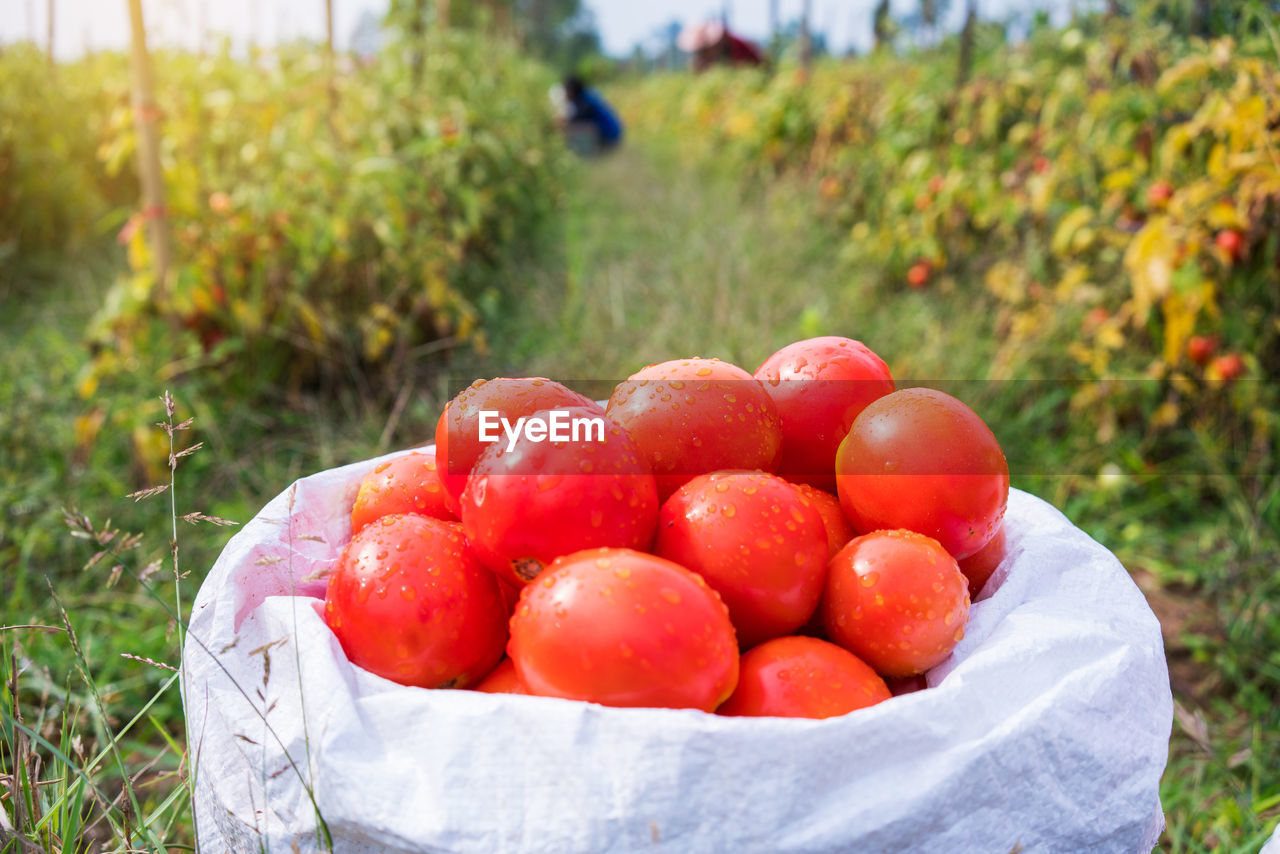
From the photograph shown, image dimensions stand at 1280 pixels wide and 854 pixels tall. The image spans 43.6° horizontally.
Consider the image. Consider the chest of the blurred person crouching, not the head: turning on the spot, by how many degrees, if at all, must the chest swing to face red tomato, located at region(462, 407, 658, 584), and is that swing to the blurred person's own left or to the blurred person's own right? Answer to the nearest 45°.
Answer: approximately 90° to the blurred person's own left

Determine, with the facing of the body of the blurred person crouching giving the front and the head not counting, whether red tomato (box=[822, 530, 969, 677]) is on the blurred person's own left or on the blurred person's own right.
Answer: on the blurred person's own left

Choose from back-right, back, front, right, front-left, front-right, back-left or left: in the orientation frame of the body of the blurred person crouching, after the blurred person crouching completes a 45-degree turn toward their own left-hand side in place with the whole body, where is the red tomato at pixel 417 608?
front-left

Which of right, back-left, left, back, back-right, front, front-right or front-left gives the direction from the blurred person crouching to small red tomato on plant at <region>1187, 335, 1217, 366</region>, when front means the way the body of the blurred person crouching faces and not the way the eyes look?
left

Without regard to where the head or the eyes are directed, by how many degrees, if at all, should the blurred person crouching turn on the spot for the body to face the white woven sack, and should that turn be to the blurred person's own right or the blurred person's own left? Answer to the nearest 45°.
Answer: approximately 90° to the blurred person's own left

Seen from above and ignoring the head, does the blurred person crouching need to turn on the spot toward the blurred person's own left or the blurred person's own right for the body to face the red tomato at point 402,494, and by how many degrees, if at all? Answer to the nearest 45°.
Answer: approximately 90° to the blurred person's own left

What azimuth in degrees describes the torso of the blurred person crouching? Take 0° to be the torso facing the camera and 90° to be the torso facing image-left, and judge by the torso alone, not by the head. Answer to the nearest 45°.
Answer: approximately 90°

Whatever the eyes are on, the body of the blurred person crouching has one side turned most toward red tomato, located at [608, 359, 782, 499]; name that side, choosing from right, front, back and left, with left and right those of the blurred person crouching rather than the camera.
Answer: left

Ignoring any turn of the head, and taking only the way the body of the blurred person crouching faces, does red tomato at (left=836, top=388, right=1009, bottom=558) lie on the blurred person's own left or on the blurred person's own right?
on the blurred person's own left

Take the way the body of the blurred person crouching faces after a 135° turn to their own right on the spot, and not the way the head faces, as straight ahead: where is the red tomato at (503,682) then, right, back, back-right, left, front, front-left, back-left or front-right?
back-right

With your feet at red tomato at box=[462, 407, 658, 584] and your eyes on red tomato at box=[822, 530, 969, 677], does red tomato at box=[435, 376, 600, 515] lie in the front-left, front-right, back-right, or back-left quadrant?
back-left

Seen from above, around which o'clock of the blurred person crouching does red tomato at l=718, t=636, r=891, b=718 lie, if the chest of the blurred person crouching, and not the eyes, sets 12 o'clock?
The red tomato is roughly at 9 o'clock from the blurred person crouching.
